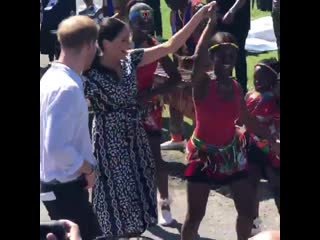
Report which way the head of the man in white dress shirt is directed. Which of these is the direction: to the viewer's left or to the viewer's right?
to the viewer's right

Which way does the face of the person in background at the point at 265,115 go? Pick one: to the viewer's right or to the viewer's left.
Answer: to the viewer's left

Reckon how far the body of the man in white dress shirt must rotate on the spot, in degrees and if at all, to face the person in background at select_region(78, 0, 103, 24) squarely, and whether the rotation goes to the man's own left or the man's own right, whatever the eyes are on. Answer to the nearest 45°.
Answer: approximately 45° to the man's own left

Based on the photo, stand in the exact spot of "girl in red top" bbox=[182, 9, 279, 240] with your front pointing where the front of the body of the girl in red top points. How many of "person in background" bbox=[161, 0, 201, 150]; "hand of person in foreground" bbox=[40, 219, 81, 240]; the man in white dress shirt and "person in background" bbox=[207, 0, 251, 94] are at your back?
2

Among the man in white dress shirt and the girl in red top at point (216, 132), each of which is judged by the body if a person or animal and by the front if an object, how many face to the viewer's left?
0

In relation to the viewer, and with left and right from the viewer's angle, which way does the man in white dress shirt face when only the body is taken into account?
facing away from the viewer and to the right of the viewer

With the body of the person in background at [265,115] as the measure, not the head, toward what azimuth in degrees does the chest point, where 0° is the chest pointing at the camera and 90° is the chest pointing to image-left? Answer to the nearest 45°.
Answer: approximately 45°

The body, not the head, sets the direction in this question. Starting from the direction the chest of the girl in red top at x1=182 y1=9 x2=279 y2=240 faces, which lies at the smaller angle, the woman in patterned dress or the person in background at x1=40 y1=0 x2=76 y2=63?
the woman in patterned dress

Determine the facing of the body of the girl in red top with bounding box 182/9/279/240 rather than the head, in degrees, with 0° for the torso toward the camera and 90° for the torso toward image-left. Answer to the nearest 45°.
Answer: approximately 0°
